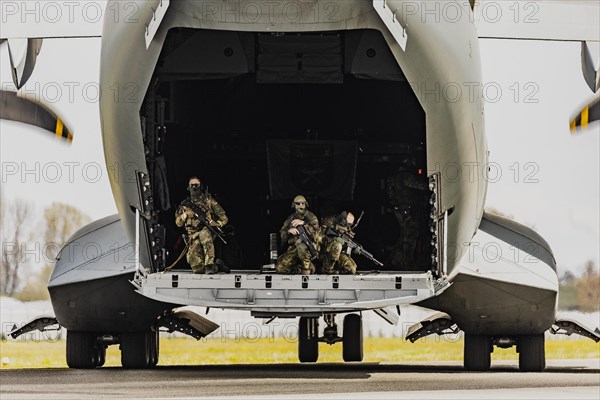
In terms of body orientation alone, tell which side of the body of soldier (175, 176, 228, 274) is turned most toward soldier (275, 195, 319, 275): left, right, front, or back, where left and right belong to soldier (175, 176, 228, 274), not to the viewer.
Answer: left

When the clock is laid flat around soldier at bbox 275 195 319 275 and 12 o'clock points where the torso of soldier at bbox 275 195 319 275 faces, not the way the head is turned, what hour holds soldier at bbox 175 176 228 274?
soldier at bbox 175 176 228 274 is roughly at 3 o'clock from soldier at bbox 275 195 319 275.

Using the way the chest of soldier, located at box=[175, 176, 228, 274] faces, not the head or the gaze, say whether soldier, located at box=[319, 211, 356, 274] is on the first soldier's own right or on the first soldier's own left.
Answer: on the first soldier's own left

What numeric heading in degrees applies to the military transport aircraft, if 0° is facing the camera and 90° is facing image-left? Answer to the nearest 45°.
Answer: approximately 180°

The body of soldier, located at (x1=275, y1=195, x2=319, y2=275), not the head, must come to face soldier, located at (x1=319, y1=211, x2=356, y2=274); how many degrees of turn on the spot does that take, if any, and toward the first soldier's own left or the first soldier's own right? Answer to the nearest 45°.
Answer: approximately 135° to the first soldier's own left

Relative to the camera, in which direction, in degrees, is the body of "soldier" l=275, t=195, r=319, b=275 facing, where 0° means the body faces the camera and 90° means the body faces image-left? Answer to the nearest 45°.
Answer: approximately 0°
